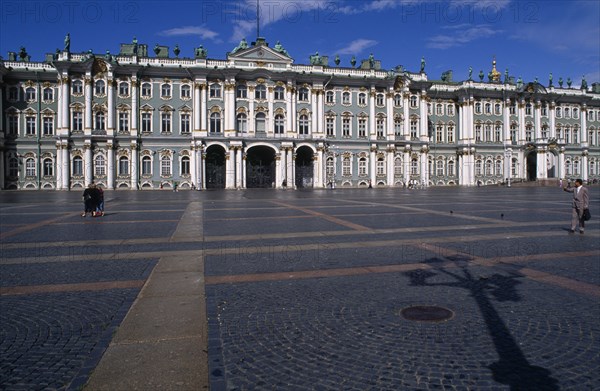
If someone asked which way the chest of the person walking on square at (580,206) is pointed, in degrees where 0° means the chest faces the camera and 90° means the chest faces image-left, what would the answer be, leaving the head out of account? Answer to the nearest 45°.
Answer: approximately 45°

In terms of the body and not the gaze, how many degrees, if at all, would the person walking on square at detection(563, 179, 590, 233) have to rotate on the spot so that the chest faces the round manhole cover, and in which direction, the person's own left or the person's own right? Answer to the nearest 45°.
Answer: approximately 45° to the person's own left

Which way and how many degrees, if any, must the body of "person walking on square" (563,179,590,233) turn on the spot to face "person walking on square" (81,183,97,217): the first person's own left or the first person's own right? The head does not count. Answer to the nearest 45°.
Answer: approximately 45° to the first person's own right
